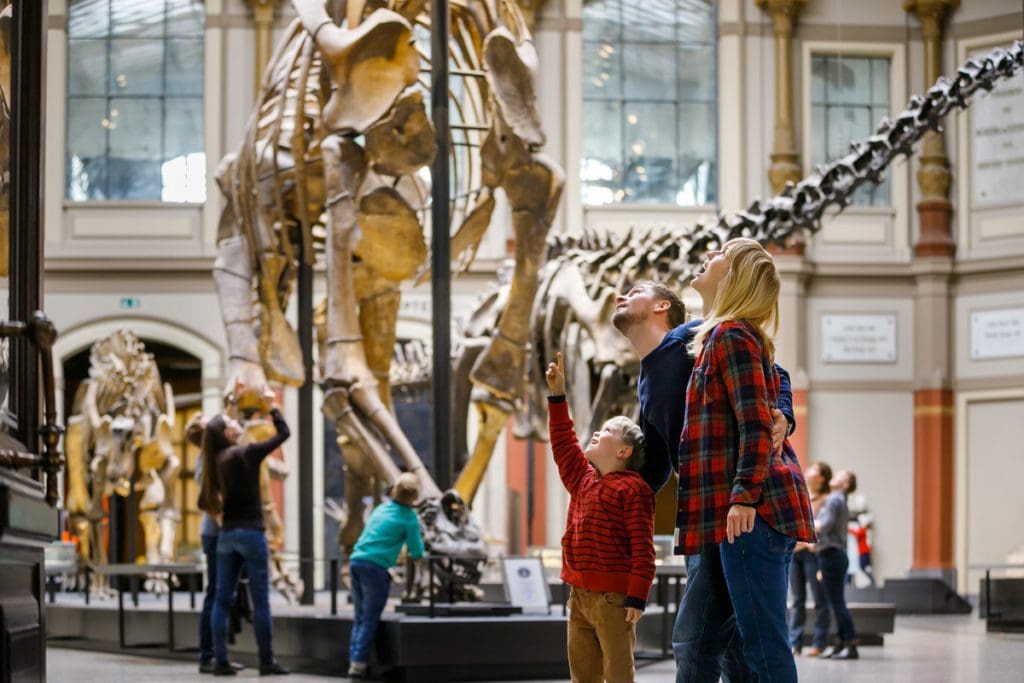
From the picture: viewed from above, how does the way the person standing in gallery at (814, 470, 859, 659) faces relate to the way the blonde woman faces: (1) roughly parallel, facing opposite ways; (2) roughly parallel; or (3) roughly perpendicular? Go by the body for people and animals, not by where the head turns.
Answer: roughly parallel

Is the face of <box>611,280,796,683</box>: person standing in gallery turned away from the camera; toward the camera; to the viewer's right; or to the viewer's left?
to the viewer's left

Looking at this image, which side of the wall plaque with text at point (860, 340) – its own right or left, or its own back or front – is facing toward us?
front

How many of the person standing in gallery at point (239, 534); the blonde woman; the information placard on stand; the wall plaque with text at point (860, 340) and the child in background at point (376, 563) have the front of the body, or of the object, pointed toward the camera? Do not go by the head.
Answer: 2

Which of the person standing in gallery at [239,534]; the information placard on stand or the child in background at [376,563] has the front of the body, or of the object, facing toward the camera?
the information placard on stand

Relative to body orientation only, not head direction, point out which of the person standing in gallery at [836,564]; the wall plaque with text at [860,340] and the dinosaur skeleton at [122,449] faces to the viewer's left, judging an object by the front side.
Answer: the person standing in gallery

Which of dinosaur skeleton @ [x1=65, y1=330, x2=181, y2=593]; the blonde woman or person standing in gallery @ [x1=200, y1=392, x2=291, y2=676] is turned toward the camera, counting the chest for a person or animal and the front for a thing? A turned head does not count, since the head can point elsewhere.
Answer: the dinosaur skeleton

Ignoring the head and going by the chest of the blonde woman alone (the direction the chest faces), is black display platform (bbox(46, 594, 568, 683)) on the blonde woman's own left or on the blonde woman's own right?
on the blonde woman's own right

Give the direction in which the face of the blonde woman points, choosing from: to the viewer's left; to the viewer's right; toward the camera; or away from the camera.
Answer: to the viewer's left

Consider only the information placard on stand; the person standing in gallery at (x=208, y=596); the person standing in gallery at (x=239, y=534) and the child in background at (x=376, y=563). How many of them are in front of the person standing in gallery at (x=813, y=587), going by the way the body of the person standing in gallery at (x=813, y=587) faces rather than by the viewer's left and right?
4

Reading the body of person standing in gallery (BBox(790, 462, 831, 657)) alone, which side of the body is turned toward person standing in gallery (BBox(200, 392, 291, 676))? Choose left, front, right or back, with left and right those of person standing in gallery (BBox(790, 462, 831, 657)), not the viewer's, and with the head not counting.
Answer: front
